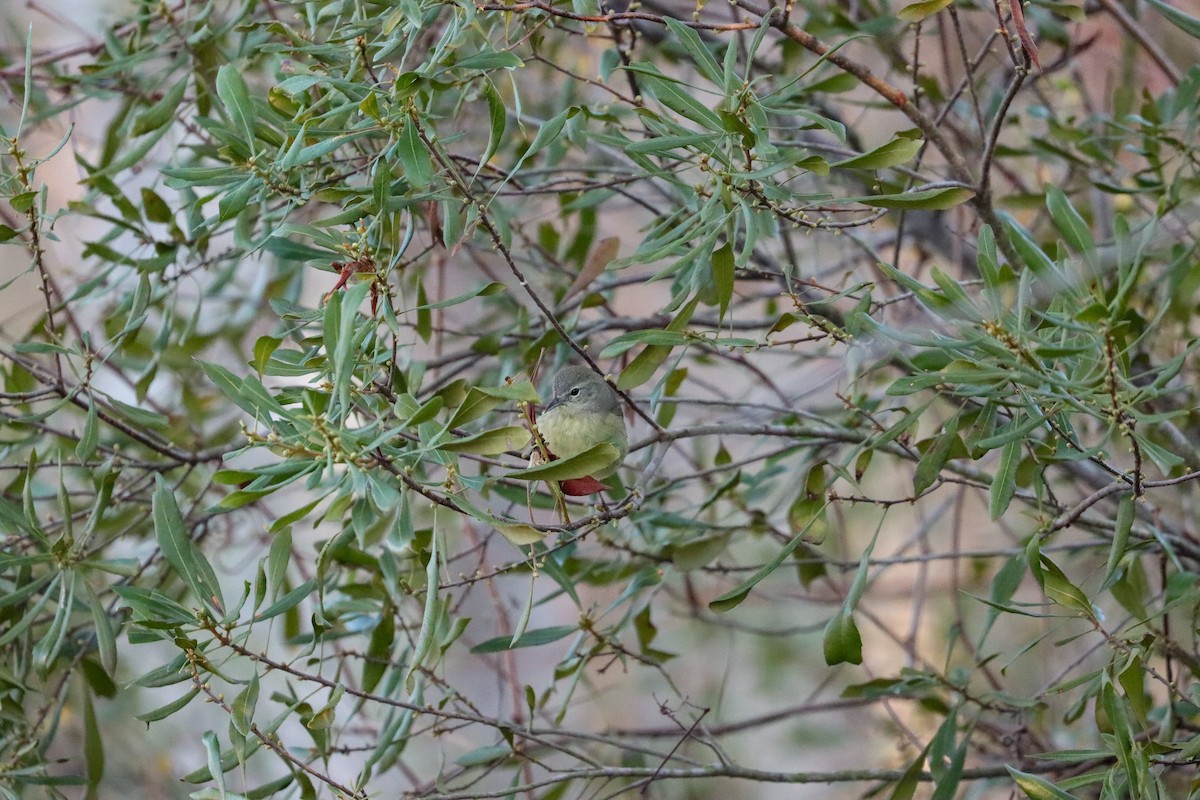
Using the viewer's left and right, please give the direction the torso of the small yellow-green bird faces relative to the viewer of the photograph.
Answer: facing the viewer and to the left of the viewer
